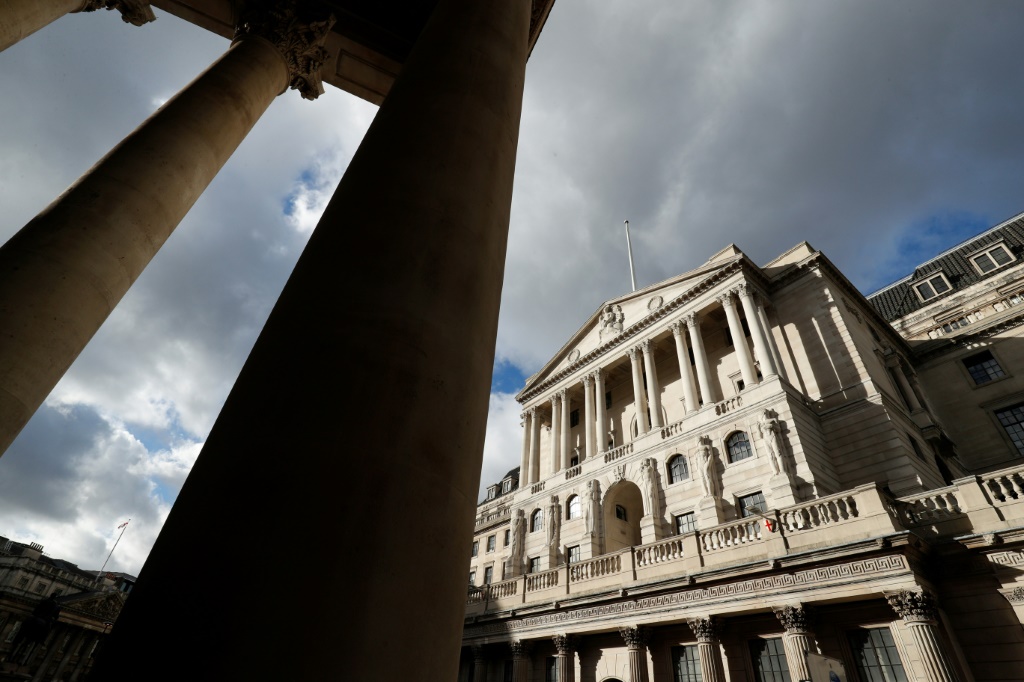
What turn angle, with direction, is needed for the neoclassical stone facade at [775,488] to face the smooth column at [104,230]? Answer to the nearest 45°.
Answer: approximately 45° to its left

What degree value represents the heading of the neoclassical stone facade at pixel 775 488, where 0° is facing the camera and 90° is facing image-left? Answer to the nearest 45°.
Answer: approximately 45°

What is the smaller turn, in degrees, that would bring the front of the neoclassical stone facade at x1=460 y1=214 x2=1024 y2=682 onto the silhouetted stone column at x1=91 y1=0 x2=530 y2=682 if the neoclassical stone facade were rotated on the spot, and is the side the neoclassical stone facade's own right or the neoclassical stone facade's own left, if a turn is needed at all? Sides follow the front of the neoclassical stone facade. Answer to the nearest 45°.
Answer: approximately 45° to the neoclassical stone facade's own left
